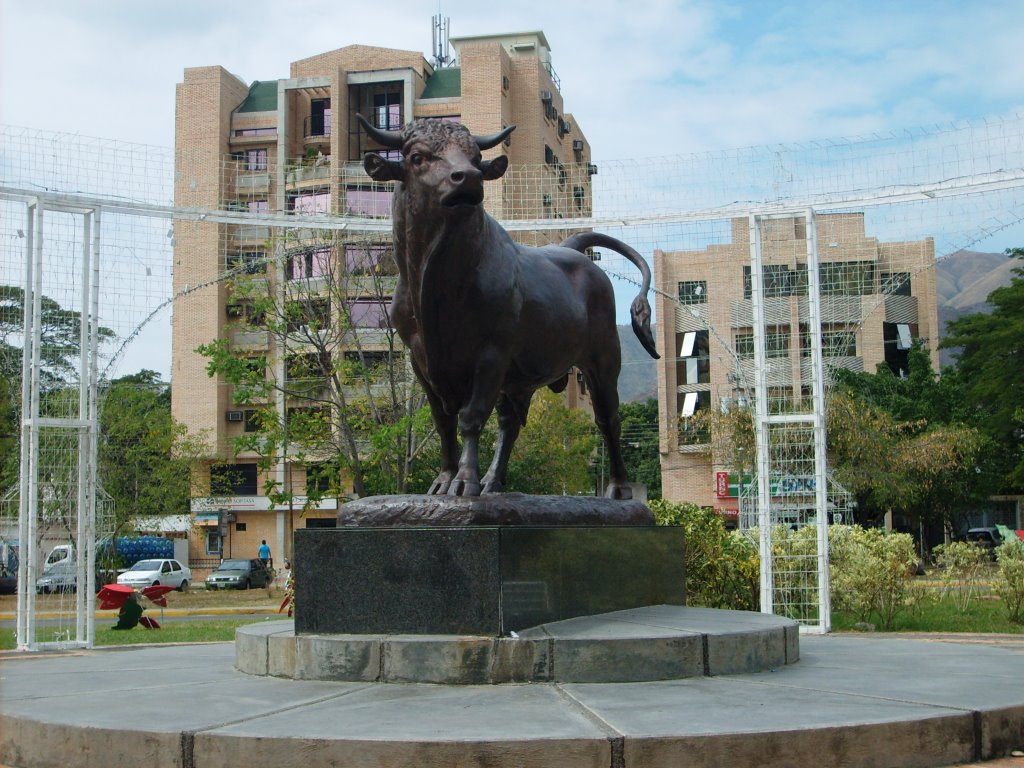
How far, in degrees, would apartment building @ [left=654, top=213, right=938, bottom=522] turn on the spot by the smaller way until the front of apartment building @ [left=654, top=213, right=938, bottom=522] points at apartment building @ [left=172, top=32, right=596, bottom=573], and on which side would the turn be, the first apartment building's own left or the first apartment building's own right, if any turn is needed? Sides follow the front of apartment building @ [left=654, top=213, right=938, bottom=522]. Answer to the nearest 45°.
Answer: approximately 135° to the first apartment building's own right

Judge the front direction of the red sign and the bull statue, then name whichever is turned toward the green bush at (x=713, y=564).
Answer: the red sign

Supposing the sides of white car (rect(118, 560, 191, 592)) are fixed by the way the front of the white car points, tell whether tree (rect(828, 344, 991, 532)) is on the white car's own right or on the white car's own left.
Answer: on the white car's own left

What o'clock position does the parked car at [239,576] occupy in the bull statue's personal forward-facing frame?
The parked car is roughly at 4 o'clock from the bull statue.

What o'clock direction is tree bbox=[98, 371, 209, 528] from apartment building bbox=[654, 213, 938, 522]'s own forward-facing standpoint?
The tree is roughly at 4 o'clock from the apartment building.

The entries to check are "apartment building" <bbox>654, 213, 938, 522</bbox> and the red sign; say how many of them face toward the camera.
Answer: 2

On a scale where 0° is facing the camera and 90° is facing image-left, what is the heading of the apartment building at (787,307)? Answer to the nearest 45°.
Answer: approximately 0°

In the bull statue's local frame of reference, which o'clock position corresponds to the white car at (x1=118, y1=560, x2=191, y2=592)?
The white car is roughly at 4 o'clock from the bull statue.

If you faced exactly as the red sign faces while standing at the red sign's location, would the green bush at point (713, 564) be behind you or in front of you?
in front

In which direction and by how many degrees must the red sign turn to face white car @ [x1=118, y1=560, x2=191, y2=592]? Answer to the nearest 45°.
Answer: approximately 45° to its right
